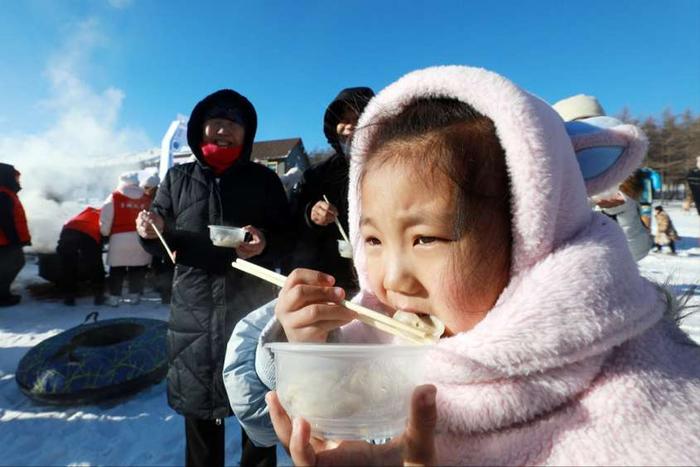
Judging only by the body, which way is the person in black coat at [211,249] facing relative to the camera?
toward the camera

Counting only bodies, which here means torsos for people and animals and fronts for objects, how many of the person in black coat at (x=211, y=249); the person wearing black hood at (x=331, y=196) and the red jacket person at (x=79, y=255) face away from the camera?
1

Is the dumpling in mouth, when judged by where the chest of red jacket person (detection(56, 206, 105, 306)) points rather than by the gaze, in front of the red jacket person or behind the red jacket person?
behind

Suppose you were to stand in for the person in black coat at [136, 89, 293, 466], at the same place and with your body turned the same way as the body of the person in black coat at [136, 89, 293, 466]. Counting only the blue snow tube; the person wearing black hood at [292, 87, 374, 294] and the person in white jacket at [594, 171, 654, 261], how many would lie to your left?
2

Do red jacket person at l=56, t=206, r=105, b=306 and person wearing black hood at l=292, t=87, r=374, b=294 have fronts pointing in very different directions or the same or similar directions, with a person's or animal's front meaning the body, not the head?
very different directions

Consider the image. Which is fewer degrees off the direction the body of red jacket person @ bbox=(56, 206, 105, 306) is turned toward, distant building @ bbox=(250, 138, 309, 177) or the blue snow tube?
the distant building

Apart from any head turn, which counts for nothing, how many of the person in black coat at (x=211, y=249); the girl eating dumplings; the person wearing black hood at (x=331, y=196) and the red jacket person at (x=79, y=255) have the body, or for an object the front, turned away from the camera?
1

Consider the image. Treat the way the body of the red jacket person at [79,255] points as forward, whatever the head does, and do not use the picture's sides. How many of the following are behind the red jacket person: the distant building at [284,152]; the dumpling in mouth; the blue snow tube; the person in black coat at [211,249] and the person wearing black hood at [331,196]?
4

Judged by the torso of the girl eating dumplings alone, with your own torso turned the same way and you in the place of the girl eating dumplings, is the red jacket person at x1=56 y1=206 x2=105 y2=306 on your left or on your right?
on your right

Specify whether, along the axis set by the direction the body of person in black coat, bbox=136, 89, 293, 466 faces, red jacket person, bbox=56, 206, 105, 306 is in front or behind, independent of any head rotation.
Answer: behind

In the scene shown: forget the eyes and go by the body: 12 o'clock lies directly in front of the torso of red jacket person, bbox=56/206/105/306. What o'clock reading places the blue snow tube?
The blue snow tube is roughly at 6 o'clock from the red jacket person.

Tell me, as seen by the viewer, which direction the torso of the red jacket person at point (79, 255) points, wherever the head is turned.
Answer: away from the camera

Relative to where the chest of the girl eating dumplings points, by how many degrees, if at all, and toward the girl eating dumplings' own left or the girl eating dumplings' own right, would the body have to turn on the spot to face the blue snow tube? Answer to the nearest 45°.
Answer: approximately 90° to the girl eating dumplings' own right

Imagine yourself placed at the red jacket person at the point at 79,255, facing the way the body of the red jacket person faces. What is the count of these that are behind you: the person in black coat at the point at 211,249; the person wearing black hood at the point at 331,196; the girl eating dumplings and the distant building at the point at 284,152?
3

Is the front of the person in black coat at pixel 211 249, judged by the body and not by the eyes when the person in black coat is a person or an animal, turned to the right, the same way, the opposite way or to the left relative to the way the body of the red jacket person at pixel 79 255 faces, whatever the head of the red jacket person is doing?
the opposite way
